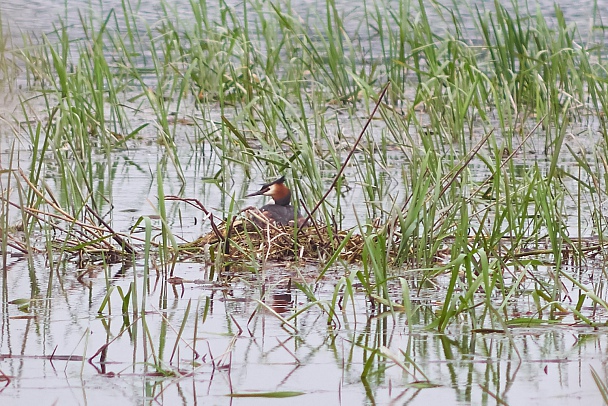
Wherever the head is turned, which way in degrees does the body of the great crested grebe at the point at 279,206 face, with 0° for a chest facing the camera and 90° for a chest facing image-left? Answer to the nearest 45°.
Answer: approximately 90°
